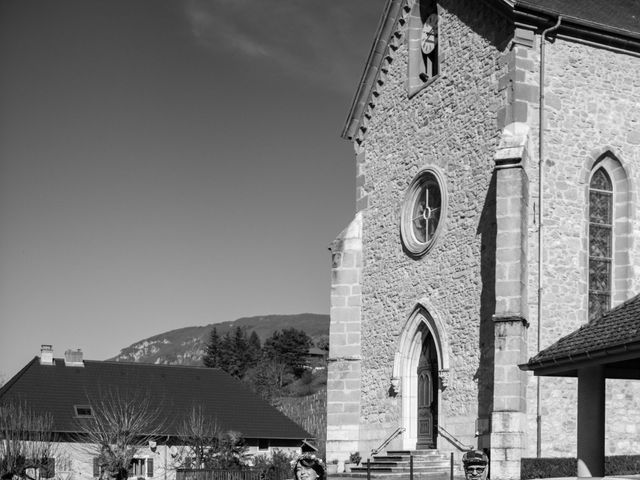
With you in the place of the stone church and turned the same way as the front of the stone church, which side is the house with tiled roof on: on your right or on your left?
on your right

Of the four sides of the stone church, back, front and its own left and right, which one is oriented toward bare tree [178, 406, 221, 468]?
right

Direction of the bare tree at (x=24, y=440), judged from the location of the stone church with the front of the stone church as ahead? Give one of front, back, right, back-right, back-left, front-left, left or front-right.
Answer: right

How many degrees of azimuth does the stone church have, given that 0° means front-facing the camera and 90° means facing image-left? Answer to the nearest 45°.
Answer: approximately 45°

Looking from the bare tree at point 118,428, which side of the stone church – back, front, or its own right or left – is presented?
right
